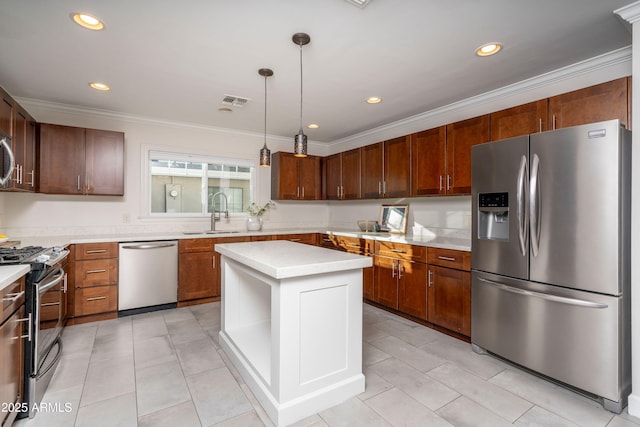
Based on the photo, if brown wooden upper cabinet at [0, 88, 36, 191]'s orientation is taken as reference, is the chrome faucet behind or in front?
in front

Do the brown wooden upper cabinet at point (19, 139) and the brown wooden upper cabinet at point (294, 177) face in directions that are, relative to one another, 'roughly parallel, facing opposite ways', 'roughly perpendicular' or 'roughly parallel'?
roughly perpendicular

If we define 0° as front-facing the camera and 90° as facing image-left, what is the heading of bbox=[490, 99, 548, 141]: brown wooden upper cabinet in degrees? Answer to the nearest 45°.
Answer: approximately 45°

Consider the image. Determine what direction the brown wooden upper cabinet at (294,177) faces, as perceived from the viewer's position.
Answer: facing the viewer and to the right of the viewer

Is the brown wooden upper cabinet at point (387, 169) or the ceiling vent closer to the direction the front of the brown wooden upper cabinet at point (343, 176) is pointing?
the ceiling vent

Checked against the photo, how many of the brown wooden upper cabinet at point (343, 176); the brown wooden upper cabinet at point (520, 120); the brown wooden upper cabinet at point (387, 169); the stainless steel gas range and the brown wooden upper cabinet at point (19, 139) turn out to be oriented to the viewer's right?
2

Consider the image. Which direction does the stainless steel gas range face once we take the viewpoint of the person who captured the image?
facing to the right of the viewer

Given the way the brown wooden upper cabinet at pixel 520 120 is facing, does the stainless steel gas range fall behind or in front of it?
in front

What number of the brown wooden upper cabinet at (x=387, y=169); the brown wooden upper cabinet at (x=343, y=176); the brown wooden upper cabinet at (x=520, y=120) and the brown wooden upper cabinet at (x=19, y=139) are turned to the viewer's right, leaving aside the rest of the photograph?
1

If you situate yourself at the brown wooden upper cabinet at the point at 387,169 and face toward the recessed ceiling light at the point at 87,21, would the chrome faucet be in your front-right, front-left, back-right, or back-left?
front-right

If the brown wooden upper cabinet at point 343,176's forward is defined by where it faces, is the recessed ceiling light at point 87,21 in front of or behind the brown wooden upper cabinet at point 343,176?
in front

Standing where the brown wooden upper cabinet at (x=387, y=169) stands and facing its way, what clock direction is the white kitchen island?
The white kitchen island is roughly at 11 o'clock from the brown wooden upper cabinet.

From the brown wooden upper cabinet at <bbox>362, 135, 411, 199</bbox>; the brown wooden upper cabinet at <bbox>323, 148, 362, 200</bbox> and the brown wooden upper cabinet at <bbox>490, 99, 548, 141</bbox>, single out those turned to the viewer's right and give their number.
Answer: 0

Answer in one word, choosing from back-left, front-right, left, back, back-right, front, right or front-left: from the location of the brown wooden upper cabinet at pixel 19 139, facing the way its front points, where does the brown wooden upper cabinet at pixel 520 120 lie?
front-right

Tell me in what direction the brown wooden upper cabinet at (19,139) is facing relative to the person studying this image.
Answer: facing to the right of the viewer

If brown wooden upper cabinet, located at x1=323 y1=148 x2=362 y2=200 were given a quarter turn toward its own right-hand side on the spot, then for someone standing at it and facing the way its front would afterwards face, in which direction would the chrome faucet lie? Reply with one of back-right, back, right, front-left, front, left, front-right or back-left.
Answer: front-left
